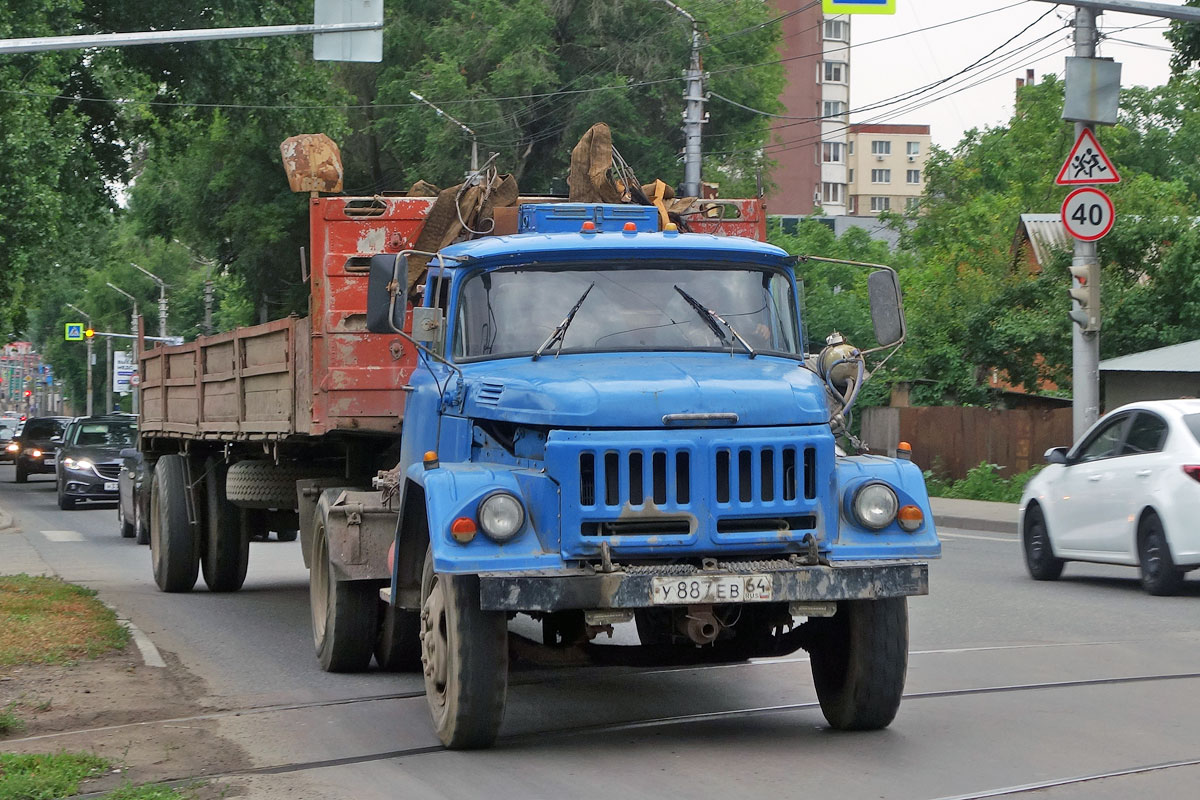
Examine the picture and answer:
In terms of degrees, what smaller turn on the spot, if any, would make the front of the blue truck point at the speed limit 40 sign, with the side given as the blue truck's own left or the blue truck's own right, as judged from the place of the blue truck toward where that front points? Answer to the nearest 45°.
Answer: approximately 90° to the blue truck's own left

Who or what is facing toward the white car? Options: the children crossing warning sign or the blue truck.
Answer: the children crossing warning sign

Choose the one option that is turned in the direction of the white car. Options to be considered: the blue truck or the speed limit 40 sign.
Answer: the speed limit 40 sign

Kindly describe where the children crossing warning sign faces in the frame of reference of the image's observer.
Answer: facing the viewer

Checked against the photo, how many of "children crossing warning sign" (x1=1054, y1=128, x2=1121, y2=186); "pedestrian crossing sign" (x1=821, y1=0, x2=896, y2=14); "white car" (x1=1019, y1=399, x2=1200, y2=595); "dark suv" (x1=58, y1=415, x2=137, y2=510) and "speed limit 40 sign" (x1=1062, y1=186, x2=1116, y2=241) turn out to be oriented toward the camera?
4

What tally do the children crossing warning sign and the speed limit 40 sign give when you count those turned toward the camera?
2

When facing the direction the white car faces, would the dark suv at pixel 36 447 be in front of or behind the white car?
in front

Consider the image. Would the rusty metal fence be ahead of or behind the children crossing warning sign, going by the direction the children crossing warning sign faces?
behind

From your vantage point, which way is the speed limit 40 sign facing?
toward the camera

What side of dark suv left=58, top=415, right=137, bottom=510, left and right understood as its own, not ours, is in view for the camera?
front

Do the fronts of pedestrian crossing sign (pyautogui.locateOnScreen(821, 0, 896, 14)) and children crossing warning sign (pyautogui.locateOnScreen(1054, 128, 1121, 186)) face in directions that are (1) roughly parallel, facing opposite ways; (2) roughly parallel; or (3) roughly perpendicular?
roughly parallel

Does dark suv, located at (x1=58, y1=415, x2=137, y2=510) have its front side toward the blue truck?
yes

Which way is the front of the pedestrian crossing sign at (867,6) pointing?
toward the camera
